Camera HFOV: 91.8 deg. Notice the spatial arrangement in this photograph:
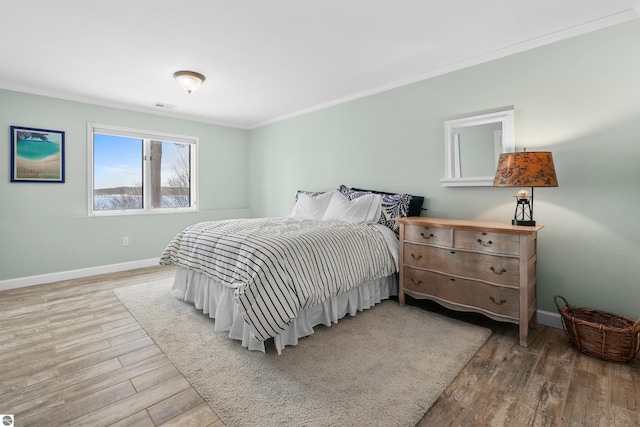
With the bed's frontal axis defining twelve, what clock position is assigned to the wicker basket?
The wicker basket is roughly at 8 o'clock from the bed.

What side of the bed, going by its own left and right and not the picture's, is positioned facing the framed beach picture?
right

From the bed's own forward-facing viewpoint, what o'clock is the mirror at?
The mirror is roughly at 7 o'clock from the bed.

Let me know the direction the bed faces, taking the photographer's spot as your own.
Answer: facing the viewer and to the left of the viewer
